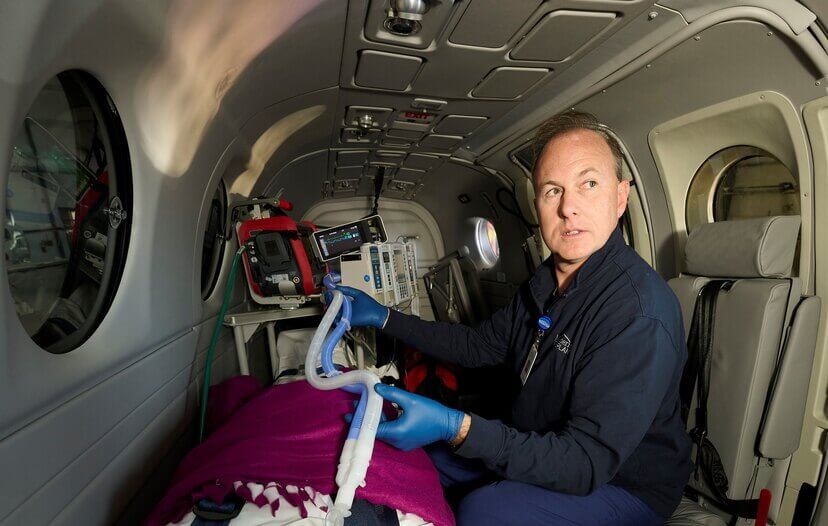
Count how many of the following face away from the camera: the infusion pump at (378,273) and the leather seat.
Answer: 0

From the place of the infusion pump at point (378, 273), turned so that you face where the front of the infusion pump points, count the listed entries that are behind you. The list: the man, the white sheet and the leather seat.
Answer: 0

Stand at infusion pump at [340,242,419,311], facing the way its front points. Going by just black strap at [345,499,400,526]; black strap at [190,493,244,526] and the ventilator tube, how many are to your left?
0

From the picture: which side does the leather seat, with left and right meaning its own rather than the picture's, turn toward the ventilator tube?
front

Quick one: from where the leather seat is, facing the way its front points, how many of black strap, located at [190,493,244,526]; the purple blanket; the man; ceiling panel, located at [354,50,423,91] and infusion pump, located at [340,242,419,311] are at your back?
0

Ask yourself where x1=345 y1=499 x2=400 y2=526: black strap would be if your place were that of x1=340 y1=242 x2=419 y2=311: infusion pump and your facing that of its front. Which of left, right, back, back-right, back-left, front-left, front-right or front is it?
front-right

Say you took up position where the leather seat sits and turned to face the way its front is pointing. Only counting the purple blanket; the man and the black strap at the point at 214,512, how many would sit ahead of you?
3

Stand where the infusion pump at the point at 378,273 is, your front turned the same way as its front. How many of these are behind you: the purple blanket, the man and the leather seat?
0

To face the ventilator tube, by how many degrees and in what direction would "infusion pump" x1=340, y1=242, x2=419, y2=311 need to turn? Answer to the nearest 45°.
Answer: approximately 45° to its right

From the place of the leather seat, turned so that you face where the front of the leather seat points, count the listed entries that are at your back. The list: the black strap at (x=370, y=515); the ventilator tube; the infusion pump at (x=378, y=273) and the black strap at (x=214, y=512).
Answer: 0

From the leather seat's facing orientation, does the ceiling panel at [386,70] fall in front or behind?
in front

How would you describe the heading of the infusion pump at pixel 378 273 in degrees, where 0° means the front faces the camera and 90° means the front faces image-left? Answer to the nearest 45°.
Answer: approximately 315°

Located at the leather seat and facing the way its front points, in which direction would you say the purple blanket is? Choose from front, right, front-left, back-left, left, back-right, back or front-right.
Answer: front
